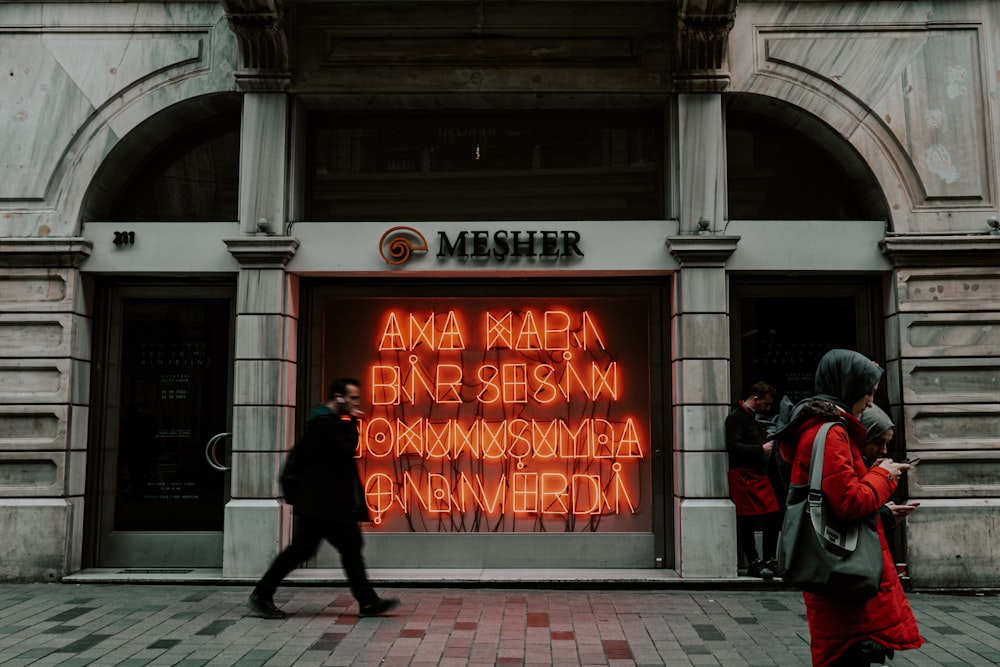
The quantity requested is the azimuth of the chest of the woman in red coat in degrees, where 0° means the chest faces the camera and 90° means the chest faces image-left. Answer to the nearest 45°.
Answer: approximately 270°

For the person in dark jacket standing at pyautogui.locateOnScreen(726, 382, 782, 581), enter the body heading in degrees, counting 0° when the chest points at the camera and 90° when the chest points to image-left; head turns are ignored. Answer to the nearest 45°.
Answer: approximately 315°

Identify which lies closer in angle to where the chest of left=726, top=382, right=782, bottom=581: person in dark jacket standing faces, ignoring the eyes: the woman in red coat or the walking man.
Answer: the woman in red coat

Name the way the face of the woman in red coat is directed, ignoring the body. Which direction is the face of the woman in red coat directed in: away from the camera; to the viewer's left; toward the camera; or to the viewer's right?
to the viewer's right

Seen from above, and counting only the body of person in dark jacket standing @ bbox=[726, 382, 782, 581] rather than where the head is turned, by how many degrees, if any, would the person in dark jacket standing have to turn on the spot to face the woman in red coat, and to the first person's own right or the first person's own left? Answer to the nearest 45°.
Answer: approximately 45° to the first person's own right

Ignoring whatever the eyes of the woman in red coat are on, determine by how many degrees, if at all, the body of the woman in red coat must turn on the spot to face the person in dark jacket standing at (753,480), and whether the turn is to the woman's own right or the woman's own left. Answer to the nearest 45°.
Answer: approximately 90° to the woman's own left

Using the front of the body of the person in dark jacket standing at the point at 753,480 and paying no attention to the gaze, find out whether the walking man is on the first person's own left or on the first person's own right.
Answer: on the first person's own right
